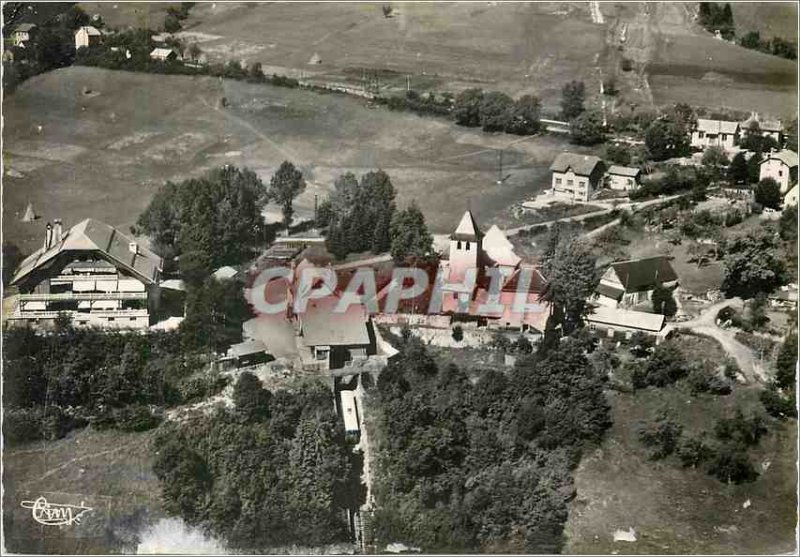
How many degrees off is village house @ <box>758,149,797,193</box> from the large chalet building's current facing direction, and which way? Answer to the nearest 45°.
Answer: approximately 90° to its left

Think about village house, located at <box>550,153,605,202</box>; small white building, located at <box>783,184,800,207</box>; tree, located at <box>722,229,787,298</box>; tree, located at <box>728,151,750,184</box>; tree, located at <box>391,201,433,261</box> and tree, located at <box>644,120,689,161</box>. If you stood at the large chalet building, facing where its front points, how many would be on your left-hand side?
6

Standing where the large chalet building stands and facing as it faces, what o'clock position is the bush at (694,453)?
The bush is roughly at 10 o'clock from the large chalet building.

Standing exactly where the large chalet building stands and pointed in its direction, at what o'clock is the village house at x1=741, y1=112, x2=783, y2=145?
The village house is roughly at 9 o'clock from the large chalet building.

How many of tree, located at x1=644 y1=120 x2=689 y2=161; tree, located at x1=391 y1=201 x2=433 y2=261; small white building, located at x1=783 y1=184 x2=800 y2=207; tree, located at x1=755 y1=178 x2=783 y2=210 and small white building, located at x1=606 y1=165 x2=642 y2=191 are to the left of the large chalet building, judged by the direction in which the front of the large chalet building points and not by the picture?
5

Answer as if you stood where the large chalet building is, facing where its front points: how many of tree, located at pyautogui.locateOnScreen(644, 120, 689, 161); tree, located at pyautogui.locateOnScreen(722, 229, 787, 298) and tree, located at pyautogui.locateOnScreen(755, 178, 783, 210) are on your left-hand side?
3

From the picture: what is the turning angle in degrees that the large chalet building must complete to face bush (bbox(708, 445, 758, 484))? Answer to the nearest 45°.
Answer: approximately 45° to its left

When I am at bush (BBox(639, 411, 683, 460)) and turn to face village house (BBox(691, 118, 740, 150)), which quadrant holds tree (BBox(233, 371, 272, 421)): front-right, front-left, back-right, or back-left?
back-left

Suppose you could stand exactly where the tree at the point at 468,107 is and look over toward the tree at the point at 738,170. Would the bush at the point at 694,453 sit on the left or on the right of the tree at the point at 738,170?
right

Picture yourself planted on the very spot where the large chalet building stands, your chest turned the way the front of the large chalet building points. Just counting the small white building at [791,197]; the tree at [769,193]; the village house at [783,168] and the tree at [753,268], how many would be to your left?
4

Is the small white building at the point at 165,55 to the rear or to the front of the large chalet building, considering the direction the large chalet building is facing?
to the rear

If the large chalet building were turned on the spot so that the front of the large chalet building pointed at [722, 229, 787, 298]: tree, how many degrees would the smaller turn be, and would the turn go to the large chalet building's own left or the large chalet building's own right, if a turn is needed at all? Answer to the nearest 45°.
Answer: approximately 90° to the large chalet building's own left

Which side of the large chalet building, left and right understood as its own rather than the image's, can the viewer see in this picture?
front

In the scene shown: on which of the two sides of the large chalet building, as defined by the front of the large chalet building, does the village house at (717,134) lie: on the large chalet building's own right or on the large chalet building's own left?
on the large chalet building's own left
